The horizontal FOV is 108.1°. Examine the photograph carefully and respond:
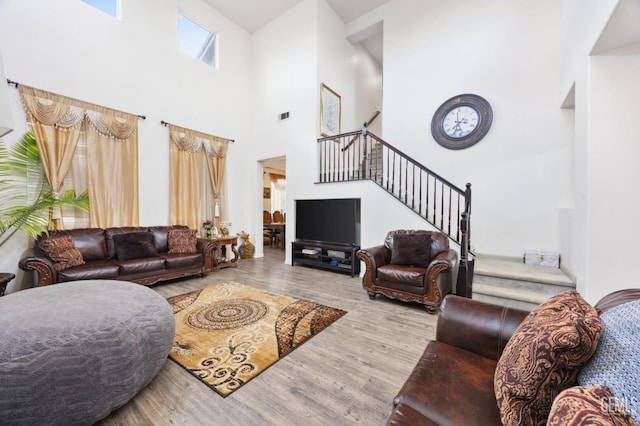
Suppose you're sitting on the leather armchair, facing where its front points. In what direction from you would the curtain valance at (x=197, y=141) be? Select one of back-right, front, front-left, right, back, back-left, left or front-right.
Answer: front-right

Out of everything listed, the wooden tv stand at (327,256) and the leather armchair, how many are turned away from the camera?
0

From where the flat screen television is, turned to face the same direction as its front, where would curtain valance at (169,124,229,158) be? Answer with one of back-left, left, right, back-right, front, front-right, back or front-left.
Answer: front-right

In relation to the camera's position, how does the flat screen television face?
facing the viewer and to the left of the viewer

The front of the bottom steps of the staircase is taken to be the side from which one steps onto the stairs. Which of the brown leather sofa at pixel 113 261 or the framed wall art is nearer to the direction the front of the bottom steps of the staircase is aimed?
the brown leather sofa

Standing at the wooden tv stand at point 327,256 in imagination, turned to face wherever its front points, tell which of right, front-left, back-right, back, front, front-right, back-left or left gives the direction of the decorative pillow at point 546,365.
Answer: front-left

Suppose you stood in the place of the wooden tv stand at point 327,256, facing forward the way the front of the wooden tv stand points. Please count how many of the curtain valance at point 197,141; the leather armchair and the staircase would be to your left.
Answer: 2

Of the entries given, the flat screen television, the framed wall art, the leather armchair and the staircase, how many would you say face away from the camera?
0

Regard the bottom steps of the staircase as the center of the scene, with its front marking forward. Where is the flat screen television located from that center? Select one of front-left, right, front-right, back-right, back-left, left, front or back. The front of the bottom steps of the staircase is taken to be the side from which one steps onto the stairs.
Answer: front-right

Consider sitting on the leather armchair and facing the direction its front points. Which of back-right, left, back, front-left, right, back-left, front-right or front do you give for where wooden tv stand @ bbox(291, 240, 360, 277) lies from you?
right

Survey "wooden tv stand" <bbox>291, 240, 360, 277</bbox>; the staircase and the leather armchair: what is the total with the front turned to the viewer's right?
0

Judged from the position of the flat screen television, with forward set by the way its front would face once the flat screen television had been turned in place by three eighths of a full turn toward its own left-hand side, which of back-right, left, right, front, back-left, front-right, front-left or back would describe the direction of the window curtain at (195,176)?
back

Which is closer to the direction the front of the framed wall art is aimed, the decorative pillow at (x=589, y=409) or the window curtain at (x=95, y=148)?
the decorative pillow

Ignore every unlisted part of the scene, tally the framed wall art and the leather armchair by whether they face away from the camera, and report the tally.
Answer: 0

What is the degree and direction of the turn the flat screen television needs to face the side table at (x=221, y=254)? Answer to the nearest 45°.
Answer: approximately 45° to its right

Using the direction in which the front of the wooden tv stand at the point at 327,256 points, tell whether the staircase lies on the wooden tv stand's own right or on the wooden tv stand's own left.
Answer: on the wooden tv stand's own left

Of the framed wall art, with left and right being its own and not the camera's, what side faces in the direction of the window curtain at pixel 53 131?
right

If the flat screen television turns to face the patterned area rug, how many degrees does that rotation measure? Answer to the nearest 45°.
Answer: approximately 45° to its left

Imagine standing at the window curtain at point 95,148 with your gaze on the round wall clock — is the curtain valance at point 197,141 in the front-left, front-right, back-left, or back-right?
front-left
